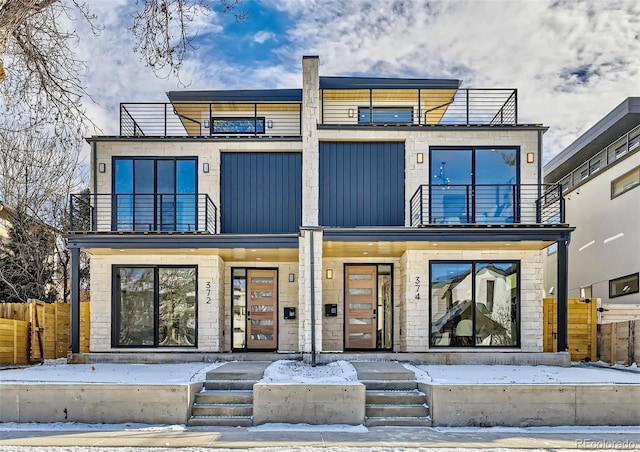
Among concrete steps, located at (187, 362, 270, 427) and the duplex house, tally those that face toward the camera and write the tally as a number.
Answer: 2

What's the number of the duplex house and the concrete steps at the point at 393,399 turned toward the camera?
2

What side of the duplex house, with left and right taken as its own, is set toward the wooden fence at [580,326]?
left

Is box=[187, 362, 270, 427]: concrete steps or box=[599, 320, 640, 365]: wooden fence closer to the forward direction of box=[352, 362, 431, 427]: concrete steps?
the concrete steps

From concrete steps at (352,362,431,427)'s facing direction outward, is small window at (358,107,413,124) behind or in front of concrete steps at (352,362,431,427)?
behind

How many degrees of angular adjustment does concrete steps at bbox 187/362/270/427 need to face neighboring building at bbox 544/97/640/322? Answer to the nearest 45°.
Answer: approximately 135° to its left
